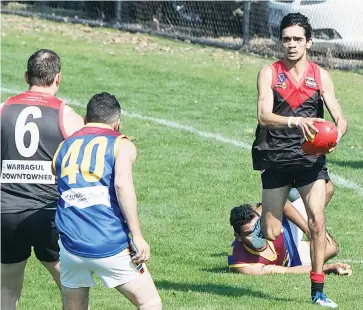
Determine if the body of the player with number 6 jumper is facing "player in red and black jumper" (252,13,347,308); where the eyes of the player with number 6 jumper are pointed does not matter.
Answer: no

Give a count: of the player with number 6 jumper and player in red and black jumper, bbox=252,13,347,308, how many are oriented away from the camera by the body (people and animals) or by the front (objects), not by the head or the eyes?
1

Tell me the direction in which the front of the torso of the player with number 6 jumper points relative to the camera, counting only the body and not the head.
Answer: away from the camera

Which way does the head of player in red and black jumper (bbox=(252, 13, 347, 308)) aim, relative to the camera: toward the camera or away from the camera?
toward the camera

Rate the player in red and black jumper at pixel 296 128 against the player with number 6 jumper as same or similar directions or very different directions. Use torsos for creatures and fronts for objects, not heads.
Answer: very different directions

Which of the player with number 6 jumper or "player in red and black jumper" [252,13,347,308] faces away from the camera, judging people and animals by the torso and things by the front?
the player with number 6 jumper

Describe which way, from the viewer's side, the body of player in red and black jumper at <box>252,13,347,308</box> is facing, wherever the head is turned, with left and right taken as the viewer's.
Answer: facing the viewer

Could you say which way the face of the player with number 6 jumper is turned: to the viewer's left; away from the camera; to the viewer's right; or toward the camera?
away from the camera
